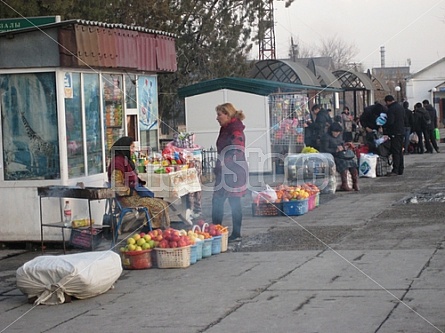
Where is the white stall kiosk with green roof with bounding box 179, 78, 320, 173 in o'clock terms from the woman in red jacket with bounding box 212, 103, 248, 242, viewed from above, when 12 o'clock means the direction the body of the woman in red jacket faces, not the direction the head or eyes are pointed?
The white stall kiosk with green roof is roughly at 3 o'clock from the woman in red jacket.

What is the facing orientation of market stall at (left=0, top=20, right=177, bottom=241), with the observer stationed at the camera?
facing the viewer and to the right of the viewer

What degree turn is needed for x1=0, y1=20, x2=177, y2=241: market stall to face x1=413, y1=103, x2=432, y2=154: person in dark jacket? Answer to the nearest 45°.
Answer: approximately 90° to its left

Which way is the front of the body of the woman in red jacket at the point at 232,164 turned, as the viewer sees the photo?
to the viewer's left

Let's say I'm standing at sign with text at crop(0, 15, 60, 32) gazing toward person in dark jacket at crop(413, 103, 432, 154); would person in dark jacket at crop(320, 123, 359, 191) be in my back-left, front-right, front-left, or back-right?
front-right

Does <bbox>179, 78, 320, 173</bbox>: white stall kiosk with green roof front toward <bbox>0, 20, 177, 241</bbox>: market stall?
no

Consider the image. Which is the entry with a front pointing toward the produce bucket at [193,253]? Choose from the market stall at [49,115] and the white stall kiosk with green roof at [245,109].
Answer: the market stall

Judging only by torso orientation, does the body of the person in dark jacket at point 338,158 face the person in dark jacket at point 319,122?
no

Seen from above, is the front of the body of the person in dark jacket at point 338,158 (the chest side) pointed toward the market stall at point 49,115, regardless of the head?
no

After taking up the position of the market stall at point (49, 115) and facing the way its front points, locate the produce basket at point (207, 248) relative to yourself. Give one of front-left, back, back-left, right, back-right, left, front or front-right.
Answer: front
